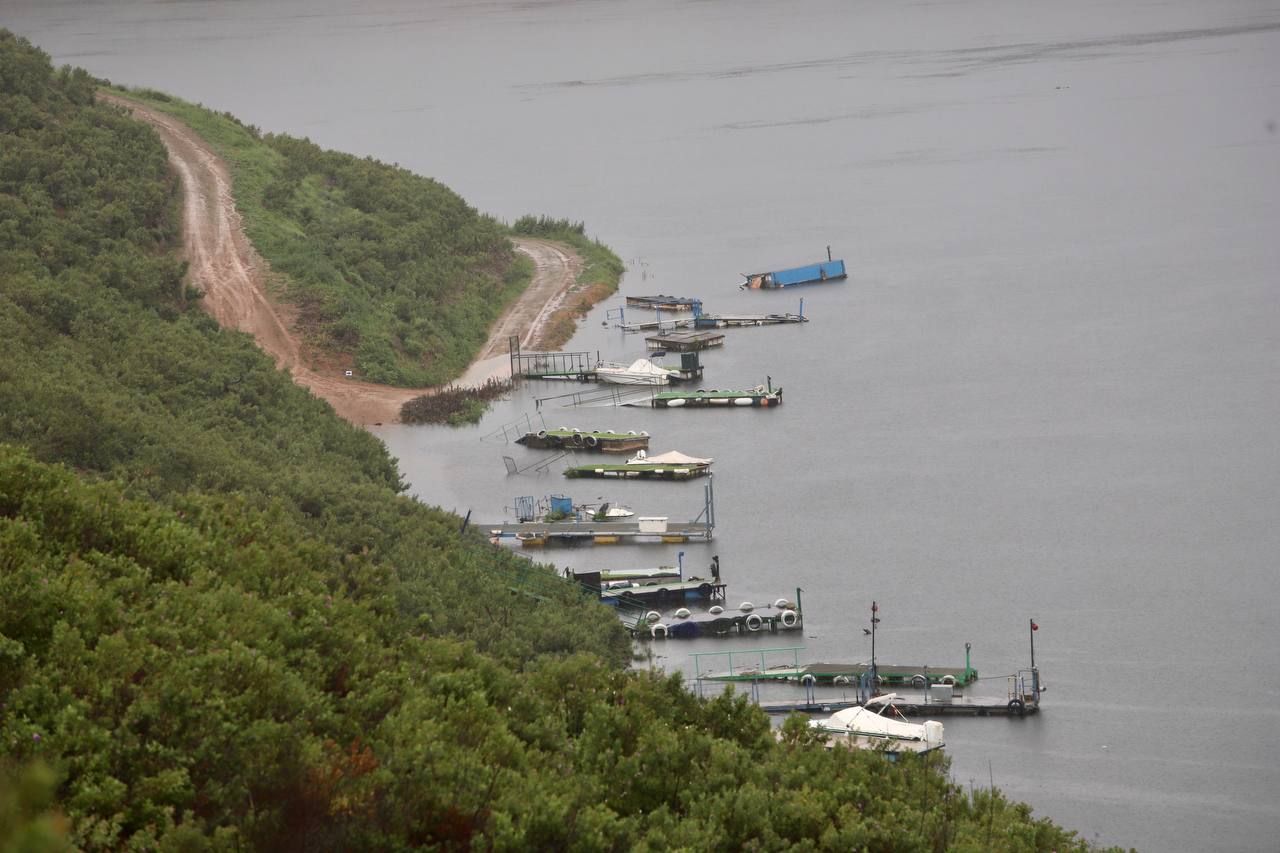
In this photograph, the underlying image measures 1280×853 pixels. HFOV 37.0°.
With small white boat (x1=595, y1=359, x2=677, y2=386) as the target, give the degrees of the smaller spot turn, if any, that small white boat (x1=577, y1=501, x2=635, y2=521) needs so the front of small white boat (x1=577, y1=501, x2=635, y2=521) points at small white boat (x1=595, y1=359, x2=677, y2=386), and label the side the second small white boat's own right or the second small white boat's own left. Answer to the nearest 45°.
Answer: approximately 90° to the second small white boat's own left

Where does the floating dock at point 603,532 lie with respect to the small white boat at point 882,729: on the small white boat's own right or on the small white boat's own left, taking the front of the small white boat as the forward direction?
on the small white boat's own right

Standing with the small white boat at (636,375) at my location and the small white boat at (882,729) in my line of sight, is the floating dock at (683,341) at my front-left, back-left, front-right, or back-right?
back-left

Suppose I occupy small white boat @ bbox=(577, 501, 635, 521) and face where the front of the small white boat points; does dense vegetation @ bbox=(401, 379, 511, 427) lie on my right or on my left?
on my left

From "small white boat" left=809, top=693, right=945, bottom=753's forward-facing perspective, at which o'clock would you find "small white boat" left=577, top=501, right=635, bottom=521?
"small white boat" left=577, top=501, right=635, bottom=521 is roughly at 2 o'clock from "small white boat" left=809, top=693, right=945, bottom=753.

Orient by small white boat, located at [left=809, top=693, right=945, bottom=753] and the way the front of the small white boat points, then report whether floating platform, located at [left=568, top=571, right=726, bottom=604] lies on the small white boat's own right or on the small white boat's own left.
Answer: on the small white boat's own right

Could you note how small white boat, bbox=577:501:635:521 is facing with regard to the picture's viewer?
facing to the right of the viewer

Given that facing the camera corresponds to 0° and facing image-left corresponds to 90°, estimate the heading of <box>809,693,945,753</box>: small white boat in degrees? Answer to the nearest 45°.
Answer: approximately 90°

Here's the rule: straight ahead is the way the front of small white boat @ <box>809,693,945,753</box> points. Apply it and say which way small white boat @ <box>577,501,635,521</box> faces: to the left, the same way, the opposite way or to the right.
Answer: the opposite way

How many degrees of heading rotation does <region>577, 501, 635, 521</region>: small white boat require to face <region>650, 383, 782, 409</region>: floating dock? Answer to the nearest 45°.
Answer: approximately 90° to its left

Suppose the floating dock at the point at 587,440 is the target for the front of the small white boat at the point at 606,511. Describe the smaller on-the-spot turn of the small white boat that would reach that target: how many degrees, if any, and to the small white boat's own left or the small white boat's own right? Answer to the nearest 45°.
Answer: approximately 90° to the small white boat's own left

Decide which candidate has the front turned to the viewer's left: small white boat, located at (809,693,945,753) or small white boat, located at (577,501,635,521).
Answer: small white boat, located at (809,693,945,753)

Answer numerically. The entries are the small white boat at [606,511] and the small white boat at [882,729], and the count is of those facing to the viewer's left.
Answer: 1

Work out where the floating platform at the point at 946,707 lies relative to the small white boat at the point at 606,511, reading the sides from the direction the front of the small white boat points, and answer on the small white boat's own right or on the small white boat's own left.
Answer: on the small white boat's own right

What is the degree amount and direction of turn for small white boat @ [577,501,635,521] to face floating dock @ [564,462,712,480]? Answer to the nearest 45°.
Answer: approximately 90° to its left

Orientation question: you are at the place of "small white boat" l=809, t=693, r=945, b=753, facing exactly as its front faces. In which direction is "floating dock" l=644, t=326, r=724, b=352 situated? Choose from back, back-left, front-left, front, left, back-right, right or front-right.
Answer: right
